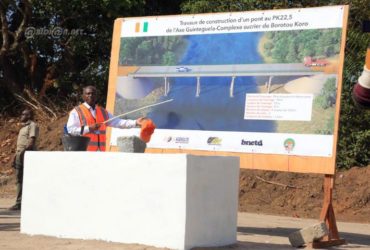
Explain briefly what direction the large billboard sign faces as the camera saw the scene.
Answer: facing the viewer and to the left of the viewer

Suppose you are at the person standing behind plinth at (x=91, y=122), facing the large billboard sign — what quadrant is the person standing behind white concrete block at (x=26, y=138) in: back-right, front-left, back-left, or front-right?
back-left

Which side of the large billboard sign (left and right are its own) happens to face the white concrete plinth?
front

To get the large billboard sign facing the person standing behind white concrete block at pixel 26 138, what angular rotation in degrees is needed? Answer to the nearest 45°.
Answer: approximately 90° to its right

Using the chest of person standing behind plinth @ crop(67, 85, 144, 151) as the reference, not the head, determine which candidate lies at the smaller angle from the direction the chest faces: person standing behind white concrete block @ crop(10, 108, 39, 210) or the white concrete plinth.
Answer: the white concrete plinth

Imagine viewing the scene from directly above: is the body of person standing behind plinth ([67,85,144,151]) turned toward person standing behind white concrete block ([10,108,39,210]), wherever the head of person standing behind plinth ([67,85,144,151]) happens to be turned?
no

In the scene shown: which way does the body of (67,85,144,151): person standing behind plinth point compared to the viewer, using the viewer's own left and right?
facing the viewer and to the right of the viewer

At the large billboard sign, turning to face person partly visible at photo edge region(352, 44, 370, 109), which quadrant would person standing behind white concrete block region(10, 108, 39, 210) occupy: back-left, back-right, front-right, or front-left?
back-right

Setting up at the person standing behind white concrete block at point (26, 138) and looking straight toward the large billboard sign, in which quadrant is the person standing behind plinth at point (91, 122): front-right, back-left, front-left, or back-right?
front-right

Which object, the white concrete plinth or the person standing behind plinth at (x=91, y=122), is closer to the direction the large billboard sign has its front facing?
the white concrete plinth

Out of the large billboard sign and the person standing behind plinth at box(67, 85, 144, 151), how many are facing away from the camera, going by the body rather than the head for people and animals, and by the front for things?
0
